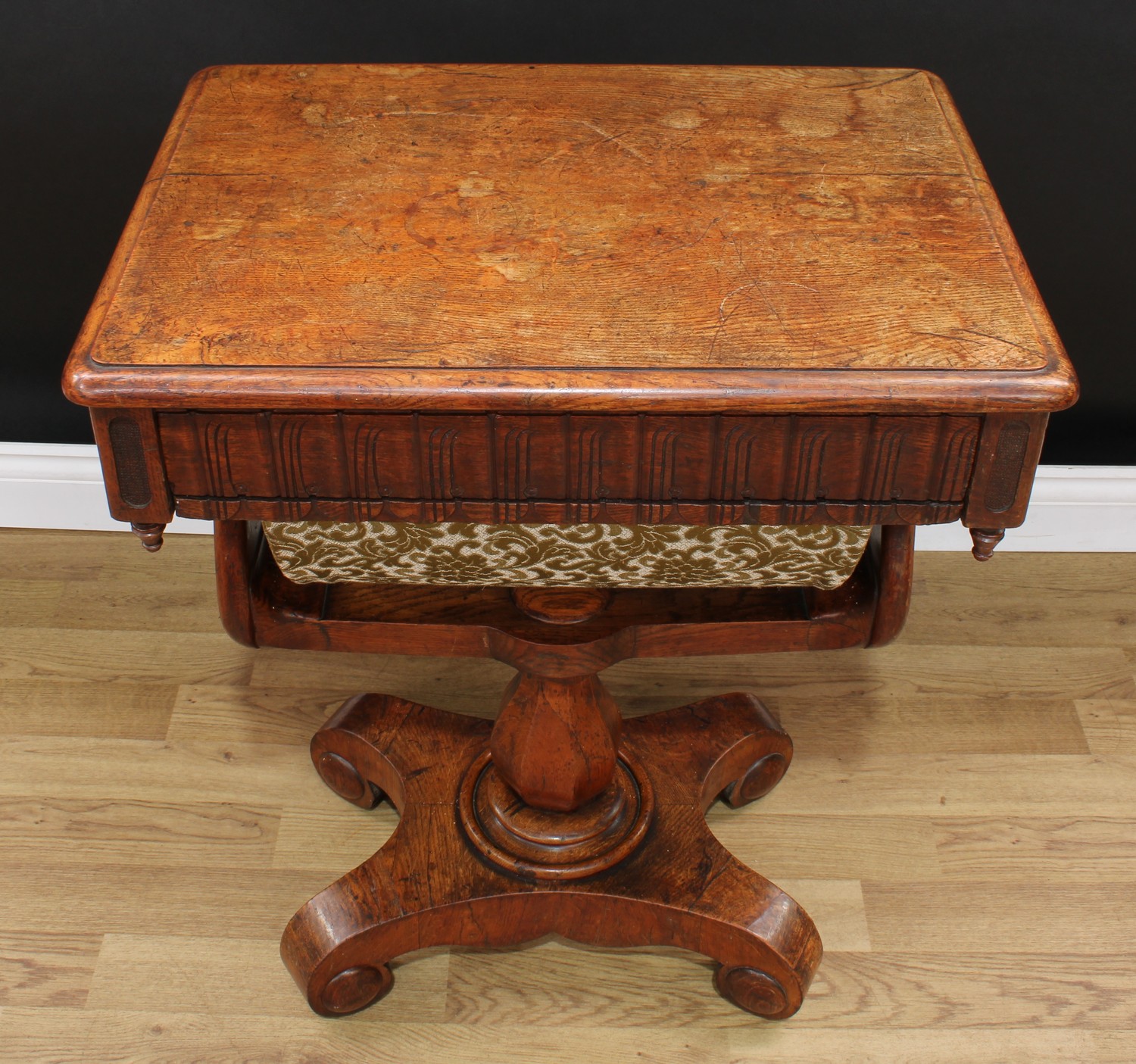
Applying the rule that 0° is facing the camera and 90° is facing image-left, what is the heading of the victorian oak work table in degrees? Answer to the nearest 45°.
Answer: approximately 0°
